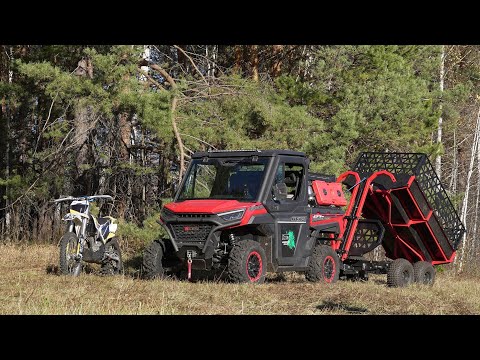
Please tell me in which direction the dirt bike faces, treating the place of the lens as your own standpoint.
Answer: facing the viewer and to the left of the viewer

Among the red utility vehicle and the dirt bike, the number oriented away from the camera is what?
0

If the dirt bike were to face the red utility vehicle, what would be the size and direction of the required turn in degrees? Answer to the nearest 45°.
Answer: approximately 135° to its left

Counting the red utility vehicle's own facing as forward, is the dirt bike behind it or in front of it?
in front
